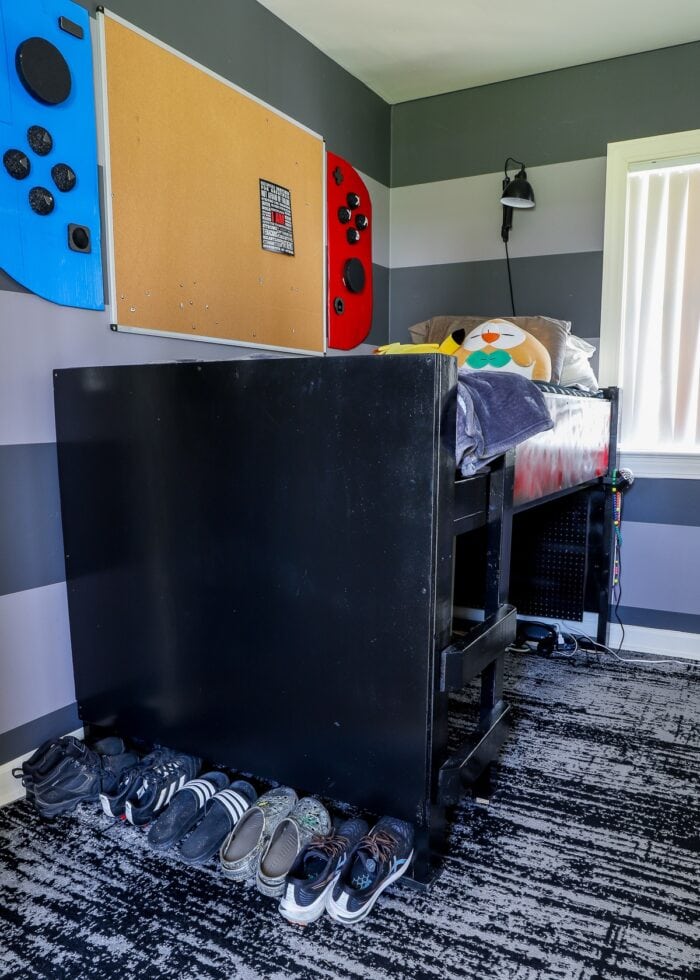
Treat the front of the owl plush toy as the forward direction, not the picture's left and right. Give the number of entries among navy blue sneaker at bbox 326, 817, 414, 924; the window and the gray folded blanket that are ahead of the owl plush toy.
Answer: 2
